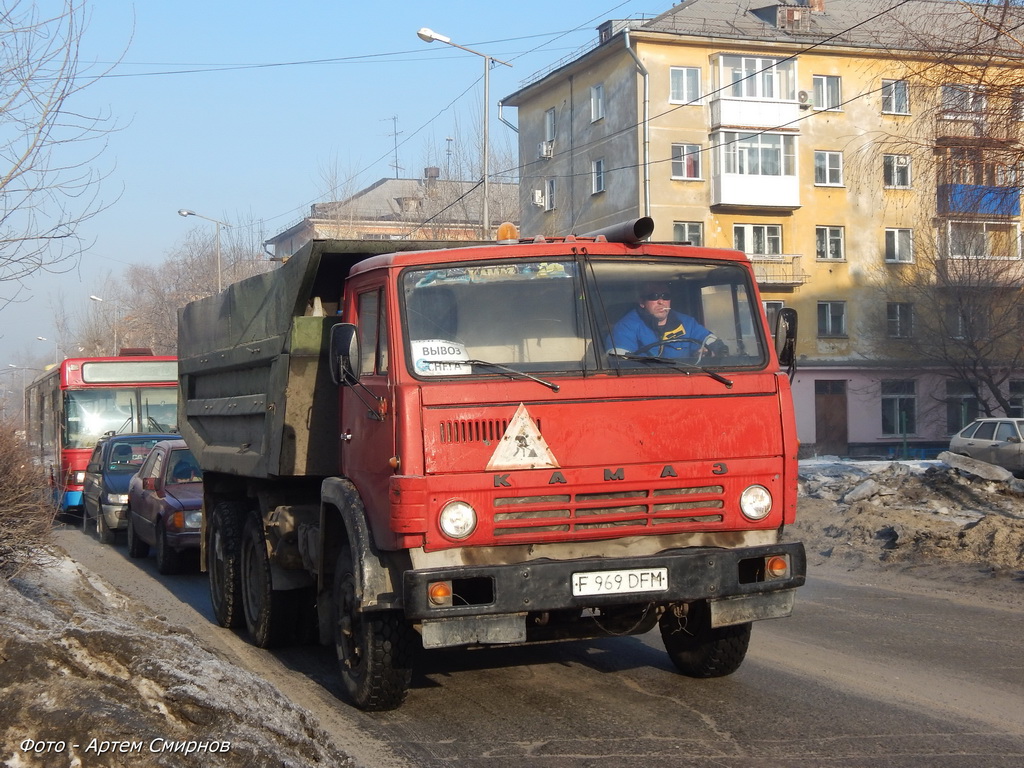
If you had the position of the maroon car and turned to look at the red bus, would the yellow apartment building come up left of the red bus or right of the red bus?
right

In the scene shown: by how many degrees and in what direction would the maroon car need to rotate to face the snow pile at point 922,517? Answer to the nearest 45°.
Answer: approximately 45° to its left

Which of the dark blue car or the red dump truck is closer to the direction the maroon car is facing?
the red dump truck

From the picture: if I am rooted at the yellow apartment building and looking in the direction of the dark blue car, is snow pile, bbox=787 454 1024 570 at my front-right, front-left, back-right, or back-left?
front-left

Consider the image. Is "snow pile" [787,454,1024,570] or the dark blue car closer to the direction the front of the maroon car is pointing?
the snow pile

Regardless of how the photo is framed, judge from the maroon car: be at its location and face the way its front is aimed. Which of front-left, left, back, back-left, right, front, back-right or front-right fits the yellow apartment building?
left

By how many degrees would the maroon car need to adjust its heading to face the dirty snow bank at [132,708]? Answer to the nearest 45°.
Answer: approximately 45° to its right

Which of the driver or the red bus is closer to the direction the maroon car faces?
the driver

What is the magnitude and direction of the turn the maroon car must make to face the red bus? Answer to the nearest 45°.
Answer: approximately 135° to its left

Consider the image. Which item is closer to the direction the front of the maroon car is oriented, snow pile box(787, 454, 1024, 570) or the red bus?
the snow pile

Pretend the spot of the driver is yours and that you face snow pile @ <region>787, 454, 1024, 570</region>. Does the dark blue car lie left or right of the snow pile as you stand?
left

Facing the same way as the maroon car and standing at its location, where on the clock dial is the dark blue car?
The dark blue car is roughly at 7 o'clock from the maroon car.

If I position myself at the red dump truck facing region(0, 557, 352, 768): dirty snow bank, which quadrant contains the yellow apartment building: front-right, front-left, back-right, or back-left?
back-right

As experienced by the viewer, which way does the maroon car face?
facing the viewer and to the right of the viewer

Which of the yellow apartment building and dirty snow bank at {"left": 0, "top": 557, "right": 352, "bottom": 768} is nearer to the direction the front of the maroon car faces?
the dirty snow bank
